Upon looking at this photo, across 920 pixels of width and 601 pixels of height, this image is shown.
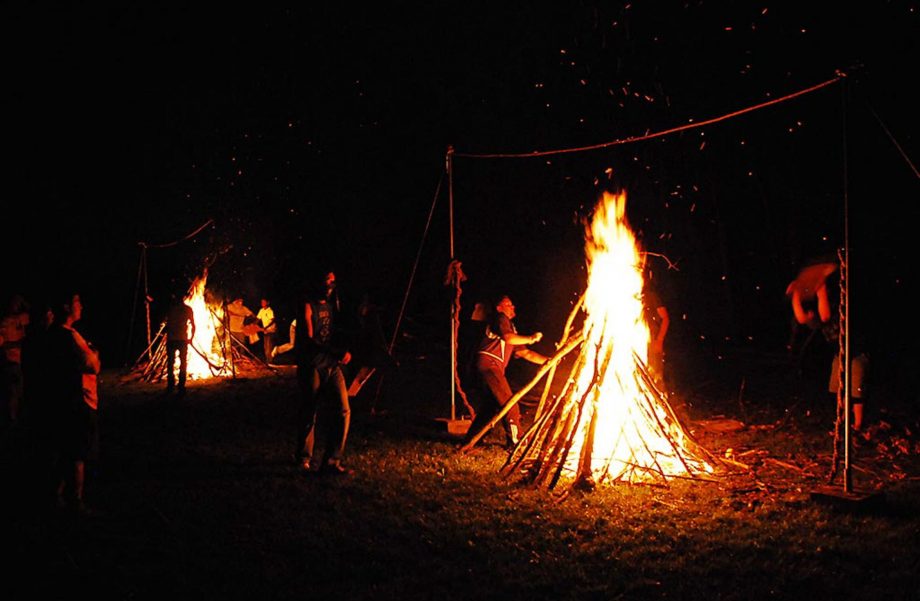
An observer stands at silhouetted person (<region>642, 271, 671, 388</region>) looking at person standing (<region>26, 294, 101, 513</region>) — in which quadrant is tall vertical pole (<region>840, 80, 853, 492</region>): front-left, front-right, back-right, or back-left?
front-left

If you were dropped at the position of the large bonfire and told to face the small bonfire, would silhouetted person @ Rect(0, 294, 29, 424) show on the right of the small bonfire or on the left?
left

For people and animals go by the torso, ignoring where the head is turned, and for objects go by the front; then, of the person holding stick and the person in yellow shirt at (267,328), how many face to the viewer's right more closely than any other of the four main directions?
1

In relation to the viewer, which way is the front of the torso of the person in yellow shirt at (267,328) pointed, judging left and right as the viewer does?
facing the viewer and to the left of the viewer

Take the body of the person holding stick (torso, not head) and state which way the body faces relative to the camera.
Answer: to the viewer's right

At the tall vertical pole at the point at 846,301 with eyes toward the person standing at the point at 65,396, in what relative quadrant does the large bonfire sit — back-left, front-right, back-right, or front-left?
front-right

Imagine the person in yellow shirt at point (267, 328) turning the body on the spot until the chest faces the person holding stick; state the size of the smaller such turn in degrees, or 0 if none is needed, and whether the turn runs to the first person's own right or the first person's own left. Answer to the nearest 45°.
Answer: approximately 45° to the first person's own left

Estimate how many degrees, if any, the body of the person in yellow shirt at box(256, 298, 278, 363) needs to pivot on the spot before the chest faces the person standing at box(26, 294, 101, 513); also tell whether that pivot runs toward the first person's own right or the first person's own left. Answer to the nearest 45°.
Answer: approximately 45° to the first person's own left

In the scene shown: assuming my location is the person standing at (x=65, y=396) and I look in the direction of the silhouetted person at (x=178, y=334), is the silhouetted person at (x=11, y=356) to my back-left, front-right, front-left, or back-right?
front-left

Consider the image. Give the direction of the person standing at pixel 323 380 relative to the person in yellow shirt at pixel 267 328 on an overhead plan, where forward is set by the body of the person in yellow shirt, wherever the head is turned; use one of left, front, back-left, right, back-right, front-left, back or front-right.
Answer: front-left

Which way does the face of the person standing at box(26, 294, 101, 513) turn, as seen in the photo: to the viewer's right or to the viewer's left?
to the viewer's right

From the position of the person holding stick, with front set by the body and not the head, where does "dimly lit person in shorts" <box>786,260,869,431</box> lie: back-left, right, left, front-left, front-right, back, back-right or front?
front
